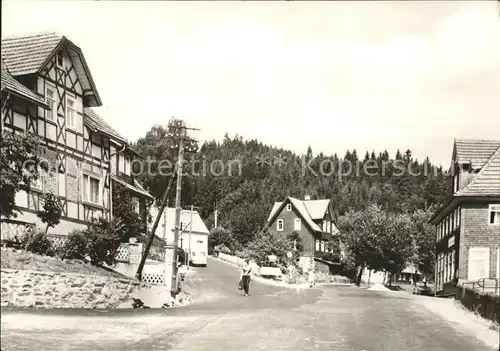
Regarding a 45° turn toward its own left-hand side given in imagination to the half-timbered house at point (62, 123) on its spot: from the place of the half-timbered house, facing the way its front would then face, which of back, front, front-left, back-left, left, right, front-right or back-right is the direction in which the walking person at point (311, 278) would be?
front-left

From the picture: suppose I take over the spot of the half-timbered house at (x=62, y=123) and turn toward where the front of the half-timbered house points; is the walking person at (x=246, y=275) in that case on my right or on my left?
on my left

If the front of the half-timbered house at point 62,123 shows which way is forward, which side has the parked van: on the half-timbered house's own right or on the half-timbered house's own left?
on the half-timbered house's own left

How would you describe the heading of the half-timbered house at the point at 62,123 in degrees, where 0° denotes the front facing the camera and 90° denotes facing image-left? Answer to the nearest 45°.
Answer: approximately 315°
